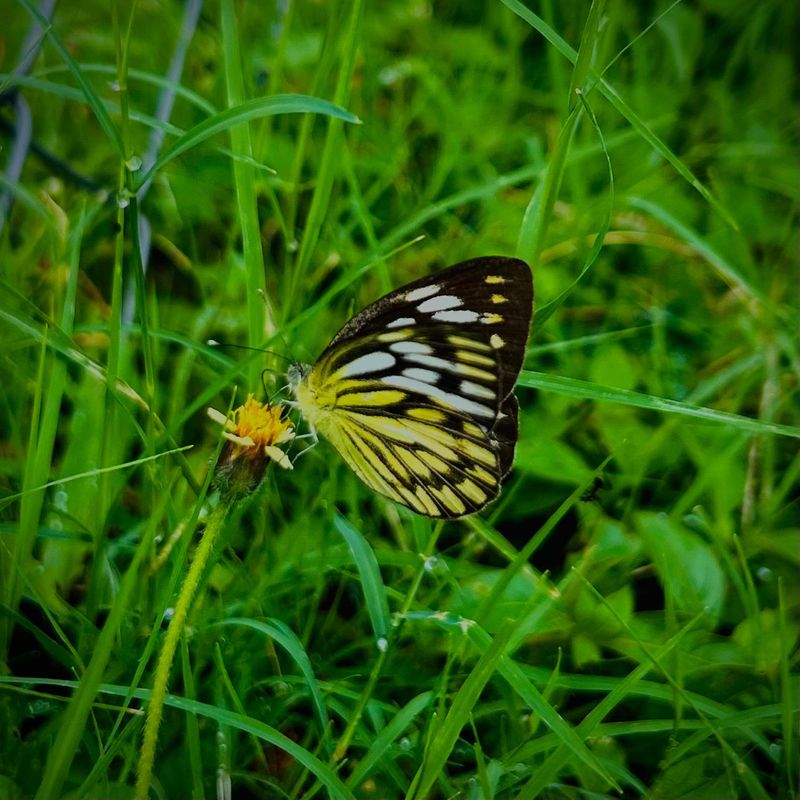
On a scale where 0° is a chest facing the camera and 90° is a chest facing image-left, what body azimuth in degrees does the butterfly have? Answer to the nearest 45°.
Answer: approximately 90°
